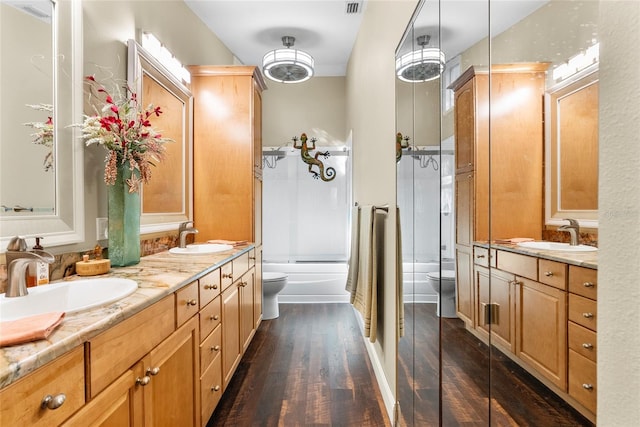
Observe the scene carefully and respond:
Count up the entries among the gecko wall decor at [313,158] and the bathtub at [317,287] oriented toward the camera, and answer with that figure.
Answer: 2

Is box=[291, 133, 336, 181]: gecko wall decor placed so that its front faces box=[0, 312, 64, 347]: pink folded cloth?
yes

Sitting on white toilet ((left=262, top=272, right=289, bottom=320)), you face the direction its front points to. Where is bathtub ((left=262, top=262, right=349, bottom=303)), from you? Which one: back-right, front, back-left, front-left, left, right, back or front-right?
front-left

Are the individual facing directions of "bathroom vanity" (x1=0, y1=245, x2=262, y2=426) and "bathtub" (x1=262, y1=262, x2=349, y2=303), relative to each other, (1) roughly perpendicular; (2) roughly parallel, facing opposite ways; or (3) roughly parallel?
roughly perpendicular

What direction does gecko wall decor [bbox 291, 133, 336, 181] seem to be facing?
toward the camera

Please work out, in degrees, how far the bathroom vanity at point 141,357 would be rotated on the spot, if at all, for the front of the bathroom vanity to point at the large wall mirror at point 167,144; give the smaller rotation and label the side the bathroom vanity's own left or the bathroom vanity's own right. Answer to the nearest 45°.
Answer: approximately 135° to the bathroom vanity's own left

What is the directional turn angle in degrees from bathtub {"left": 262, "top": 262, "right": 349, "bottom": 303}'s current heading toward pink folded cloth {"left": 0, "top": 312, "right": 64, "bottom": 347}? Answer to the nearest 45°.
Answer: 0° — it already faces it

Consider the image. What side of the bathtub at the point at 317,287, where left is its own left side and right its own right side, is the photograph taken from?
front

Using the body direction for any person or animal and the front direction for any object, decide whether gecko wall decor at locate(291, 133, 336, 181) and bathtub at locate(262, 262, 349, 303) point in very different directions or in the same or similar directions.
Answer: same or similar directions

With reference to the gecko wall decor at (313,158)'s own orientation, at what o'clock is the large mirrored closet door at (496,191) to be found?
The large mirrored closet door is roughly at 12 o'clock from the gecko wall decor.
